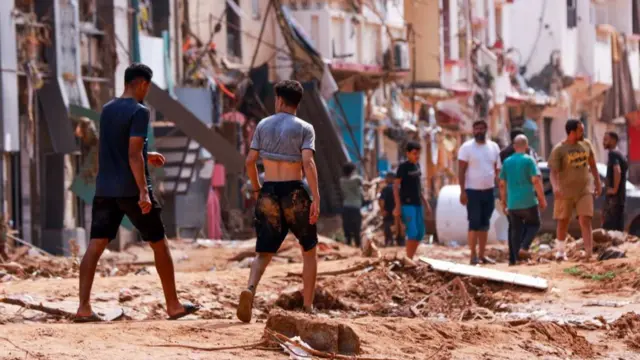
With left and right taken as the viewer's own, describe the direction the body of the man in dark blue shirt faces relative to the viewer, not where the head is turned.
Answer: facing away from the viewer and to the right of the viewer
